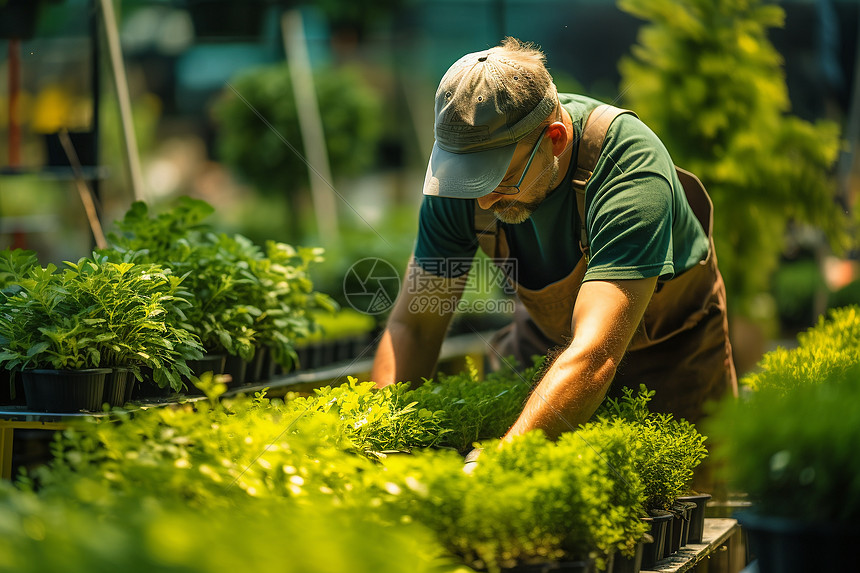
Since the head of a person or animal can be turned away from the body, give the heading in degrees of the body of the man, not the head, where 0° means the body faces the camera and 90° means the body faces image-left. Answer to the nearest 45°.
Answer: approximately 45°

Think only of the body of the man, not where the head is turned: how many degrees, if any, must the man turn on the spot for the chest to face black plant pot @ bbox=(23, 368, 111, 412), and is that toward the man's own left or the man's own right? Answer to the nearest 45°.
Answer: approximately 45° to the man's own right

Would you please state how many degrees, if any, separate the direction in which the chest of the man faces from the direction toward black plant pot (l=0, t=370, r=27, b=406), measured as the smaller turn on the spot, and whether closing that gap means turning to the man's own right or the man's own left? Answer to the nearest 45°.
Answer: approximately 45° to the man's own right

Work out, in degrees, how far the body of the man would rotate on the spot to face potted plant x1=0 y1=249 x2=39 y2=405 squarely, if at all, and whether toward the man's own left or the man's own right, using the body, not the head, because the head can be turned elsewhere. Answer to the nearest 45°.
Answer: approximately 45° to the man's own right

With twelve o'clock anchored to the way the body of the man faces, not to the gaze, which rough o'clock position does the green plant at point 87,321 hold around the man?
The green plant is roughly at 1 o'clock from the man.

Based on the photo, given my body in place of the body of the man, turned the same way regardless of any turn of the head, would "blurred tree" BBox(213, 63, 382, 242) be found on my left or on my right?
on my right
